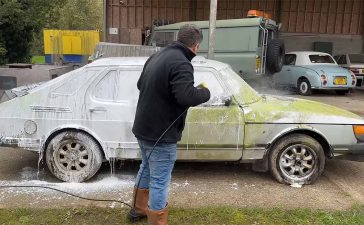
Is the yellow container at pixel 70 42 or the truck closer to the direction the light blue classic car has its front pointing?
the yellow container

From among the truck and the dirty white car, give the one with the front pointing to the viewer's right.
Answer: the dirty white car

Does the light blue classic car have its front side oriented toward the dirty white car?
no

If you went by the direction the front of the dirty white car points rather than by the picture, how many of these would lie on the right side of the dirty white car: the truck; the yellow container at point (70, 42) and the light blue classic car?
0

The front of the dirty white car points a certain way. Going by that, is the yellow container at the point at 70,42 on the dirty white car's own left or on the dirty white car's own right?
on the dirty white car's own left

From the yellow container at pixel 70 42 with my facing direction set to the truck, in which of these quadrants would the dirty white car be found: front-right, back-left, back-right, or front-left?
front-right

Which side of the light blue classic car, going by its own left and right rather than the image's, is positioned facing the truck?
left

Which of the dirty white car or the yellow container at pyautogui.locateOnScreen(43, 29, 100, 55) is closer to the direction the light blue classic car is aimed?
the yellow container

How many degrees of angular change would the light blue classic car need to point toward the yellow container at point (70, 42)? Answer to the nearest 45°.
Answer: approximately 45° to its left

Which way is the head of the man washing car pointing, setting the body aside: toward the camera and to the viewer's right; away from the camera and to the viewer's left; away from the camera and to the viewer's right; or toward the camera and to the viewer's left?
away from the camera and to the viewer's right

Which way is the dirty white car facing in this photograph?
to the viewer's right

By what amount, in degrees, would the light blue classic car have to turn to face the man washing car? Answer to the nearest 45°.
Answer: approximately 135° to its left
